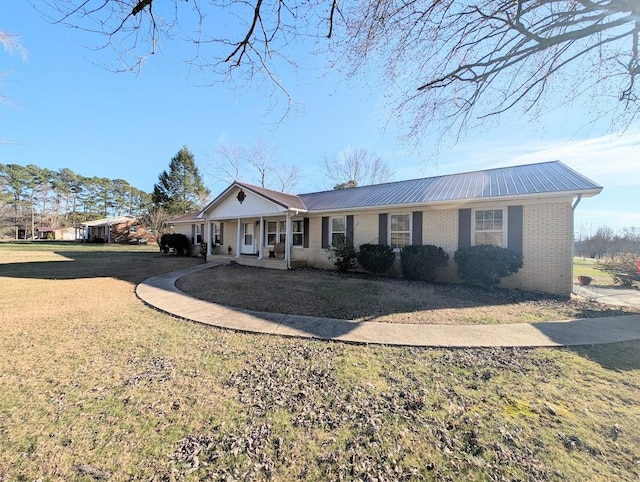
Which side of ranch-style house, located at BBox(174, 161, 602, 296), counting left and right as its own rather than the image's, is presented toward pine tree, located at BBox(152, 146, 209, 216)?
right

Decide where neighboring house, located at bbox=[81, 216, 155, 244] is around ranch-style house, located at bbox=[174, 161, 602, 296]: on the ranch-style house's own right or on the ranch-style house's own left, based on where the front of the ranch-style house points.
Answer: on the ranch-style house's own right

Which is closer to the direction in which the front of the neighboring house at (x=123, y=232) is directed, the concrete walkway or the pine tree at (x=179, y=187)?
the concrete walkway

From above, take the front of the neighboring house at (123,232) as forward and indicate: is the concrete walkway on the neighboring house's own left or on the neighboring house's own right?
on the neighboring house's own left

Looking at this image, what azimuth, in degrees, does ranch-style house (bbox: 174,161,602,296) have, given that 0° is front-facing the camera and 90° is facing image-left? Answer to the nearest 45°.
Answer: approximately 45°

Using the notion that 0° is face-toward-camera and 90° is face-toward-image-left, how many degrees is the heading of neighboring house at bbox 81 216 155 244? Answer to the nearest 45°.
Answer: approximately 45°
